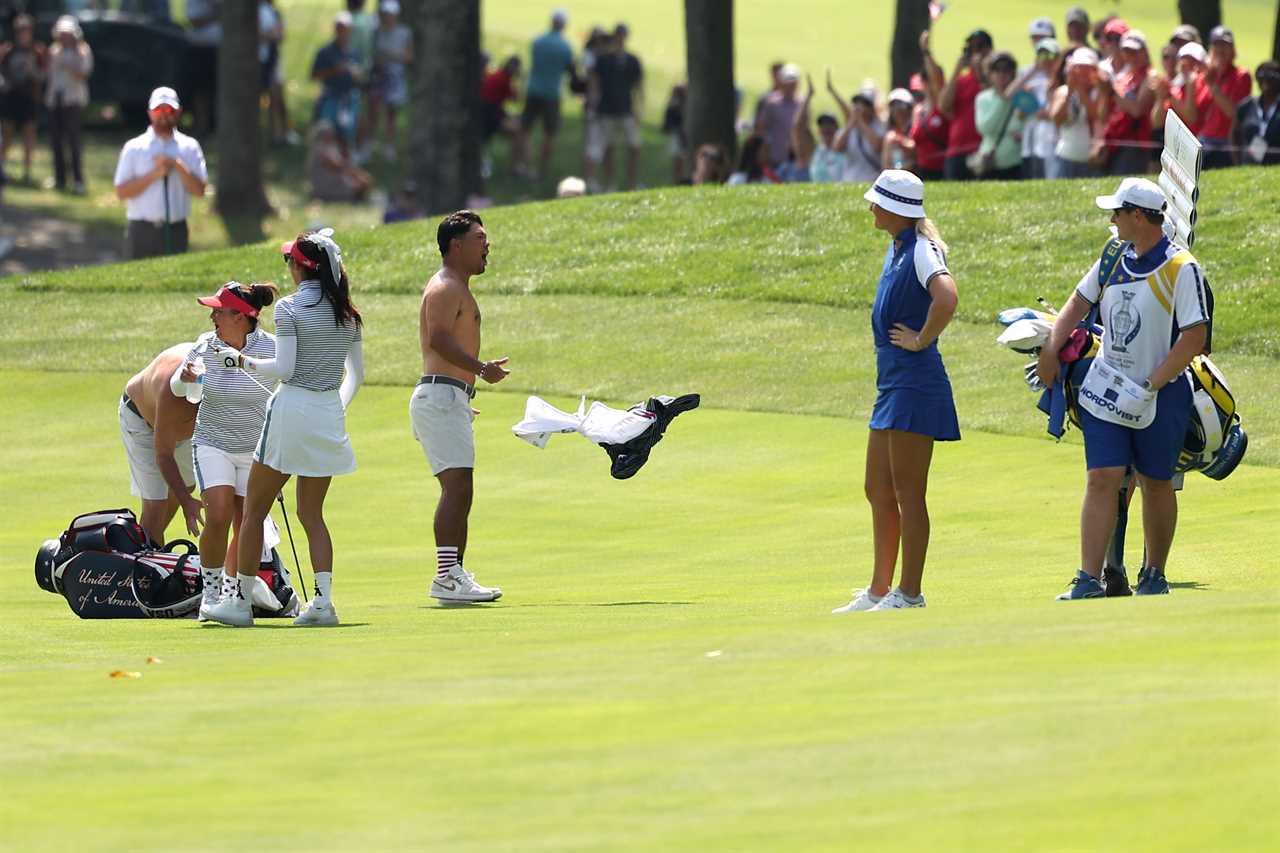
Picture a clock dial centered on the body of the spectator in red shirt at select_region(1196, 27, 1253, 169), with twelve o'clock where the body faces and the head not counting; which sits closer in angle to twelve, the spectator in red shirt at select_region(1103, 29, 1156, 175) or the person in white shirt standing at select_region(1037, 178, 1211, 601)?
the person in white shirt standing

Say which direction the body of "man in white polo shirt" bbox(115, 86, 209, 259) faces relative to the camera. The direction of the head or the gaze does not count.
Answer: toward the camera

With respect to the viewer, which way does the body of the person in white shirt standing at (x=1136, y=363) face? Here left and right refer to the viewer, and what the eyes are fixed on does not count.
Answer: facing the viewer and to the left of the viewer

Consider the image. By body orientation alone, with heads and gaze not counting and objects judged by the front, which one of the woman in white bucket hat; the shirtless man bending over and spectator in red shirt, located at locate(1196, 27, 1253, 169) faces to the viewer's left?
the woman in white bucket hat

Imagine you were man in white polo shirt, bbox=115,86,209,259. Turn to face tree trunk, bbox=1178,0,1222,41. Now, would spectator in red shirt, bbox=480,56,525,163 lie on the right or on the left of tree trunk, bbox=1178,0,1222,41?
left

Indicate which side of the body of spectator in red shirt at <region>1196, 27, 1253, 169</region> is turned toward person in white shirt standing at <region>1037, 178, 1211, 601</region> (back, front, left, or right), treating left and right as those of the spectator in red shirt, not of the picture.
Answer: front

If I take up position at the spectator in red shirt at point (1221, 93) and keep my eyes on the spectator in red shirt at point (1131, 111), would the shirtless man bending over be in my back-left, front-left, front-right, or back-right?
front-left

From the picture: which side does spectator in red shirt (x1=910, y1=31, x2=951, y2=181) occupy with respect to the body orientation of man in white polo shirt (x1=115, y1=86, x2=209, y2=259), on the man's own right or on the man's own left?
on the man's own left

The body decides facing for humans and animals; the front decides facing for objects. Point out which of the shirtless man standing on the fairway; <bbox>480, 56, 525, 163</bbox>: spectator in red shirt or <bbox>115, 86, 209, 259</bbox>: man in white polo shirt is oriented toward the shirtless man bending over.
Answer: the man in white polo shirt

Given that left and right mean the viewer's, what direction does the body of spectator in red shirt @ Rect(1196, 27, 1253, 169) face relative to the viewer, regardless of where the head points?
facing the viewer

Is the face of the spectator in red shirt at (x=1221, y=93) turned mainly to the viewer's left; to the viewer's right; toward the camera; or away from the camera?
toward the camera

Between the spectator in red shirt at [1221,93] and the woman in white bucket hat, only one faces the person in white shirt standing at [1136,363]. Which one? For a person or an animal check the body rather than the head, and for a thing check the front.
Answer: the spectator in red shirt

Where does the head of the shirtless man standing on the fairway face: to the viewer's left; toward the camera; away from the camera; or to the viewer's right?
to the viewer's right

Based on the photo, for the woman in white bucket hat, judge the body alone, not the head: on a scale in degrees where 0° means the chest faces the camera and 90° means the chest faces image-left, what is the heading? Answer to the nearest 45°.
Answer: approximately 90°

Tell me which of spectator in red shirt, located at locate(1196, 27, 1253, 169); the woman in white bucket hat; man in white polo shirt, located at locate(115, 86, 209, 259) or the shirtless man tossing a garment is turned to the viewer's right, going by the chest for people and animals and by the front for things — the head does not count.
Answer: the shirtless man tossing a garment
